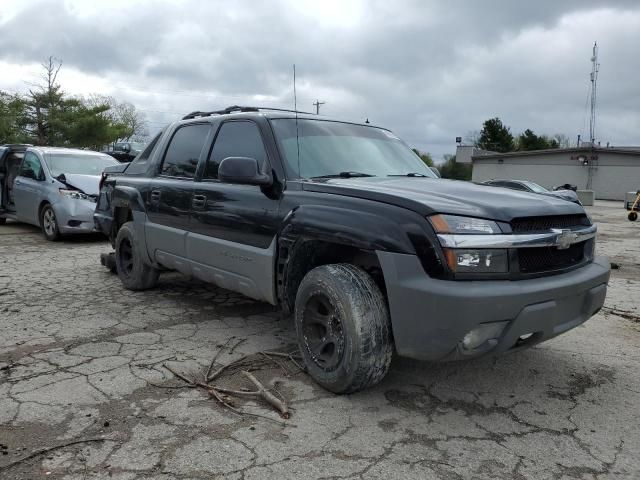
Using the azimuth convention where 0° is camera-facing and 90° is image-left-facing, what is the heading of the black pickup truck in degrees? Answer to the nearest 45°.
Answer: approximately 315°

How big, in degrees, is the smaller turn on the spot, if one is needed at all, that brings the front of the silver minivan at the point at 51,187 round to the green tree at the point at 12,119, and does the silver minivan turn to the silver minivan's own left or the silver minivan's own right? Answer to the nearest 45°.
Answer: approximately 135° to the silver minivan's own left

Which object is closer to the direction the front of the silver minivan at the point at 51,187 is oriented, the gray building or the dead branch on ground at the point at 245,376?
the dead branch on ground

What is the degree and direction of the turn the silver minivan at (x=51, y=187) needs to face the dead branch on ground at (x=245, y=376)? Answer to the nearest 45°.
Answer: approximately 45° to its right

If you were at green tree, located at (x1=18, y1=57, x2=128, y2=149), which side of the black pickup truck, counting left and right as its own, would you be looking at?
back

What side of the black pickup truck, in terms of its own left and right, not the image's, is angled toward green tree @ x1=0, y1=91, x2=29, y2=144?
back

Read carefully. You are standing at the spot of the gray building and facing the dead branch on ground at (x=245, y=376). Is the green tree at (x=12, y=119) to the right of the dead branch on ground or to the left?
right

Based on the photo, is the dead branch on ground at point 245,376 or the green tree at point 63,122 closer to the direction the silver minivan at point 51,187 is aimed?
the dead branch on ground

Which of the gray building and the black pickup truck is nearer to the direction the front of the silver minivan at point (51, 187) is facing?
the black pickup truck
